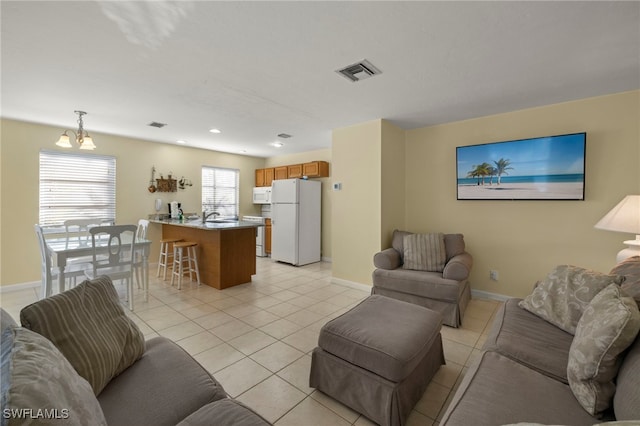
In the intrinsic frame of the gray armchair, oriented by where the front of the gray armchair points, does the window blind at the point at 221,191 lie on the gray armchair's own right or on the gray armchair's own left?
on the gray armchair's own right

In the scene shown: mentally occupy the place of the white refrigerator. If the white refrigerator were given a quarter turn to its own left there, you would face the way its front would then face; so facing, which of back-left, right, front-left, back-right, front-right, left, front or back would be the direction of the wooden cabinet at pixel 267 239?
back

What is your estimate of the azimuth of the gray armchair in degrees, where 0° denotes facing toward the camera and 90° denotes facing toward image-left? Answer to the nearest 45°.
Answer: approximately 45°

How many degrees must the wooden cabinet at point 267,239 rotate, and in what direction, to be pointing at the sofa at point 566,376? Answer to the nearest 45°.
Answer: approximately 45° to its left

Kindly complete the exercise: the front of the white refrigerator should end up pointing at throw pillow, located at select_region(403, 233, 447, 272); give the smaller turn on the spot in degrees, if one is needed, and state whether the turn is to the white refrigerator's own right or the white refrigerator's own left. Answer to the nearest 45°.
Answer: approximately 90° to the white refrigerator's own left

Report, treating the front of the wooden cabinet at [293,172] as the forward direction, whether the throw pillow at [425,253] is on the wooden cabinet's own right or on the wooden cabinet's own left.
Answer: on the wooden cabinet's own left

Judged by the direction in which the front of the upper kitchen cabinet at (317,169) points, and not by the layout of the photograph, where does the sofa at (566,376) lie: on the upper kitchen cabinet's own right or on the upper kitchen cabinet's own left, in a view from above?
on the upper kitchen cabinet's own left
